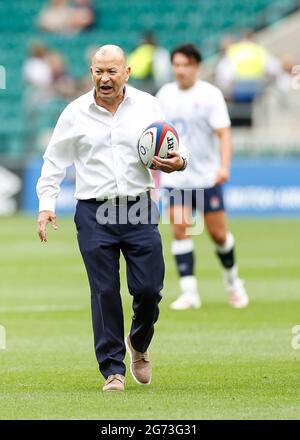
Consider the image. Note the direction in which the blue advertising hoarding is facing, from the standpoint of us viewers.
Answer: facing the viewer

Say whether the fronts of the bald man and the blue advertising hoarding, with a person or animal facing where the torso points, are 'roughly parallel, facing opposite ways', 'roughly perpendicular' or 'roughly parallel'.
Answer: roughly parallel

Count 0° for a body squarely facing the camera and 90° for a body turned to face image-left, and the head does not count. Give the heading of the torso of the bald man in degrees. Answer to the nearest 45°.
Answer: approximately 0°

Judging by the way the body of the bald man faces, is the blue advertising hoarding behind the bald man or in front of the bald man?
behind

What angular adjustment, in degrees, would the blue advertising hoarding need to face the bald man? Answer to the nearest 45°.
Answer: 0° — it already faces them

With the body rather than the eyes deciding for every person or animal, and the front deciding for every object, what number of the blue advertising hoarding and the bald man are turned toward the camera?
2
